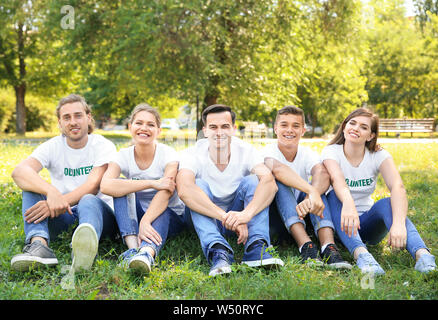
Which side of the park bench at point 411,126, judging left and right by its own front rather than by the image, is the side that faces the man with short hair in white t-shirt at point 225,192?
front

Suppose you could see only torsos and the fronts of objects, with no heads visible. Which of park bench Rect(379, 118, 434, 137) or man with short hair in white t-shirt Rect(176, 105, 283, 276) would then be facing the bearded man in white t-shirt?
the park bench

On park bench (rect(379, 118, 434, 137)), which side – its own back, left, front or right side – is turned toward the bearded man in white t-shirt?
front

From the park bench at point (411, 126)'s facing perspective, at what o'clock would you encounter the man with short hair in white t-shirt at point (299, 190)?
The man with short hair in white t-shirt is roughly at 12 o'clock from the park bench.

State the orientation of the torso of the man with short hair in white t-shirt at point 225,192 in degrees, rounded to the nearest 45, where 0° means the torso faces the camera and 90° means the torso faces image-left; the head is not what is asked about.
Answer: approximately 0°

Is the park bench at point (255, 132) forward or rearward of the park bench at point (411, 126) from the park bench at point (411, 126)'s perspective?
forward

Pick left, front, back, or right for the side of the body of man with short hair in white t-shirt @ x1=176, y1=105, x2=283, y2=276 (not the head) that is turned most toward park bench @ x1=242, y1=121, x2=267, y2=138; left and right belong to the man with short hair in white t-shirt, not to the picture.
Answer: back
